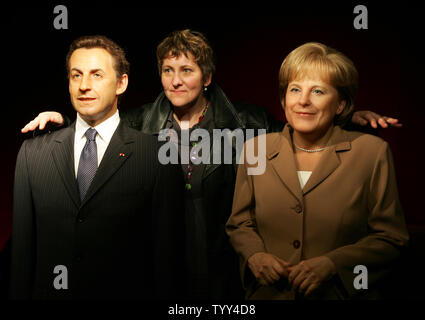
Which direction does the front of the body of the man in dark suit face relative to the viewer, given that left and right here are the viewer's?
facing the viewer and to the left of the viewer

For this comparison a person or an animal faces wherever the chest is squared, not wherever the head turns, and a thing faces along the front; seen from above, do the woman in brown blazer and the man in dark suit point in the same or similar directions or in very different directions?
same or similar directions

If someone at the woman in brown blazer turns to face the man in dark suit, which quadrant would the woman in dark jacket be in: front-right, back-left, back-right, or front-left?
front-right

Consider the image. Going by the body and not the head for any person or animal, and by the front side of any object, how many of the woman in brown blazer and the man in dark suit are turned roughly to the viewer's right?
0

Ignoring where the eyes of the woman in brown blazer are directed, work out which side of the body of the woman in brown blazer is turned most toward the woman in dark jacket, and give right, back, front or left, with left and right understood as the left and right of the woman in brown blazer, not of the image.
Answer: right

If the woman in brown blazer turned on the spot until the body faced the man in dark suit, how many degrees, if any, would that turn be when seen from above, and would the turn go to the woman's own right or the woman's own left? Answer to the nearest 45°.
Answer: approximately 45° to the woman's own right

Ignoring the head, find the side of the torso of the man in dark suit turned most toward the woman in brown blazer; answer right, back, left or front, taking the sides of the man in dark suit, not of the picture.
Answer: left

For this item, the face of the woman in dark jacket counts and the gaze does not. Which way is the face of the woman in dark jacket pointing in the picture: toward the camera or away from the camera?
toward the camera

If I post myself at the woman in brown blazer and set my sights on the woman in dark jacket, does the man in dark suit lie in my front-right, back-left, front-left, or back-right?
front-left
